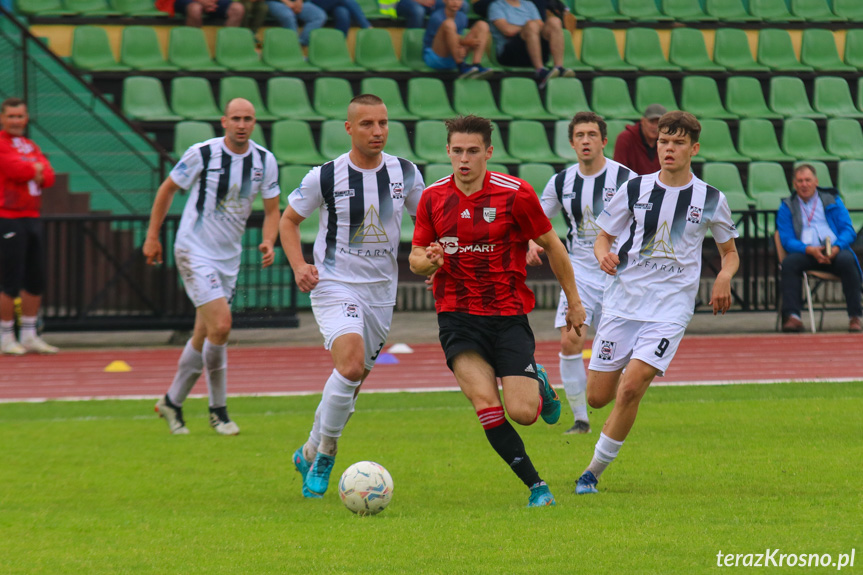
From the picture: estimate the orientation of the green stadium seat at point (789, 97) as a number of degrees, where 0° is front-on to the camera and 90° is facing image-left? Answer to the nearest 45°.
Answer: approximately 315°

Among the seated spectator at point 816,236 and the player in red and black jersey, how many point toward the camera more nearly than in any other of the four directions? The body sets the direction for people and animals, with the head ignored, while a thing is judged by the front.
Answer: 2

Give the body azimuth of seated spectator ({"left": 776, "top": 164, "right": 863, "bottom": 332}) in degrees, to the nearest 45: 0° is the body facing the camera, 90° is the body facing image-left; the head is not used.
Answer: approximately 0°

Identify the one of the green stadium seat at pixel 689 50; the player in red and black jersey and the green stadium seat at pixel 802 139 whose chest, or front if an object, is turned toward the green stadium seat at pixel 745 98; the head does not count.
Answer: the green stadium seat at pixel 689 50

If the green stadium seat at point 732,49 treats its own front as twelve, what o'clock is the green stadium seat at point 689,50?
the green stadium seat at point 689,50 is roughly at 4 o'clock from the green stadium seat at point 732,49.

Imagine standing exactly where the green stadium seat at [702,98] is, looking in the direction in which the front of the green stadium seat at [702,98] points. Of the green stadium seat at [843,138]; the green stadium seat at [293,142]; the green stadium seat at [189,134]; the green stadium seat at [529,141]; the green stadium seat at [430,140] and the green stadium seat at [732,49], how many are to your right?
4

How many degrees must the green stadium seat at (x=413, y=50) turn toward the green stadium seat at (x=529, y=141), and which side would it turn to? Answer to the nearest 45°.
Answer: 0° — it already faces it

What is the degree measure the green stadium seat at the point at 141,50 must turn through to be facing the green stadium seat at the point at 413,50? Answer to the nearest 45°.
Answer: approximately 45° to its left

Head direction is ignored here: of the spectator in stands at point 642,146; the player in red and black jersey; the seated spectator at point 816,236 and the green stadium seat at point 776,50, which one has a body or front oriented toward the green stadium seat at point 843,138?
the green stadium seat at point 776,50

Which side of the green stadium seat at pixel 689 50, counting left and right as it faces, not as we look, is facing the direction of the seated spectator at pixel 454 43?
right

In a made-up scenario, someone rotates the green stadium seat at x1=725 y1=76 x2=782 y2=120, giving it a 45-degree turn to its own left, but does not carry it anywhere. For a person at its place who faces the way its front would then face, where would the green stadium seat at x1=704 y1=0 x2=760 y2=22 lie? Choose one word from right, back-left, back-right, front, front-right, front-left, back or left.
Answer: left
